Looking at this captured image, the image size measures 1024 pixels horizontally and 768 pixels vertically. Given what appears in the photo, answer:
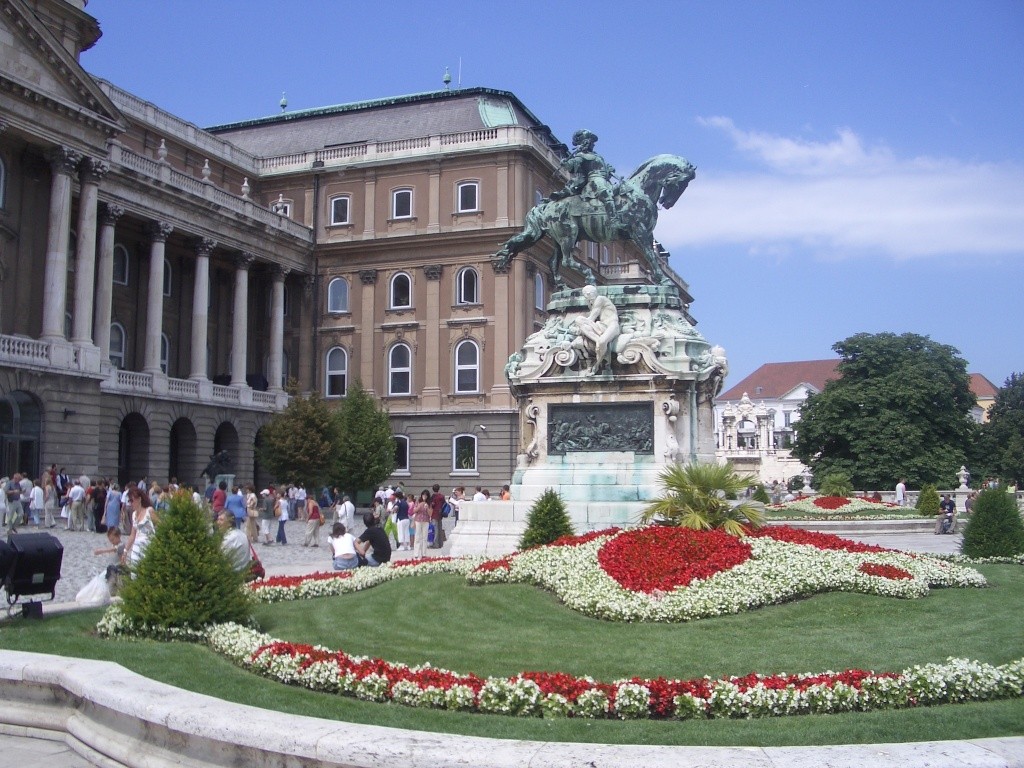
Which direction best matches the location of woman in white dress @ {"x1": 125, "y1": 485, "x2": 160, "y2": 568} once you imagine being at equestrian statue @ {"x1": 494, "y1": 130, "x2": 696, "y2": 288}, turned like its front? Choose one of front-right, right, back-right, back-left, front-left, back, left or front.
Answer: back-right

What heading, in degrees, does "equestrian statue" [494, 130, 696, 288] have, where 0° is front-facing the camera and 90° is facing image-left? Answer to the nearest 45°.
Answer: approximately 270°

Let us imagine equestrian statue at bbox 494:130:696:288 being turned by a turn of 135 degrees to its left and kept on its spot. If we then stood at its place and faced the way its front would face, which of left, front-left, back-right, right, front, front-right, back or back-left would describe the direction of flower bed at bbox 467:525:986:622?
back-left

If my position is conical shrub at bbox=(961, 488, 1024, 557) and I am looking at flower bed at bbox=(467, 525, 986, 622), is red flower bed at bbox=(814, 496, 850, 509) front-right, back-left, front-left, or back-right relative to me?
back-right

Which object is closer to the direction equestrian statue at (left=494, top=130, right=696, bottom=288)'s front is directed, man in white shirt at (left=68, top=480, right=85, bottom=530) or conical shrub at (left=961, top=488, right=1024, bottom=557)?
the conical shrub

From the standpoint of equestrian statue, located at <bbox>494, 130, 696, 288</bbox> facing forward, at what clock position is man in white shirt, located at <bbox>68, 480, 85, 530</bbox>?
The man in white shirt is roughly at 7 o'clock from the equestrian statue.

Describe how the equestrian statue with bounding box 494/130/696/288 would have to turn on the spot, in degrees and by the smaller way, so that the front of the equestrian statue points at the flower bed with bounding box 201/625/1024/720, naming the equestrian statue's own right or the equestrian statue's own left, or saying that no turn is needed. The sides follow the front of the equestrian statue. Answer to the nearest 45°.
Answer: approximately 90° to the equestrian statue's own right

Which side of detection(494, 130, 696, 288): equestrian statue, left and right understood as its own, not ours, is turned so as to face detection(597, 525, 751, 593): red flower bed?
right

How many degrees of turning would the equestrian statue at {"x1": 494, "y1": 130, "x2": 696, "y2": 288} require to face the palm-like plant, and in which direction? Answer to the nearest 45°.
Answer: approximately 90° to its right

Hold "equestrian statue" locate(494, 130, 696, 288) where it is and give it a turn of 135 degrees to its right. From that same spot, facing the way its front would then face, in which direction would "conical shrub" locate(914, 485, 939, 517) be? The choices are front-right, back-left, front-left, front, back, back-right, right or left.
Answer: back

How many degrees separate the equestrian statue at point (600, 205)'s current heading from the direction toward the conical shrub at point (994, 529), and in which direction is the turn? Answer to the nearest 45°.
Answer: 0° — it already faces it

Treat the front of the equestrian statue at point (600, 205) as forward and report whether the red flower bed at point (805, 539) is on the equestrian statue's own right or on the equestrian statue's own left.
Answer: on the equestrian statue's own right

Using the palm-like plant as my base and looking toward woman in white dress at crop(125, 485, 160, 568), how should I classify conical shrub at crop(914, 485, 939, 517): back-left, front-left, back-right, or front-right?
back-right
